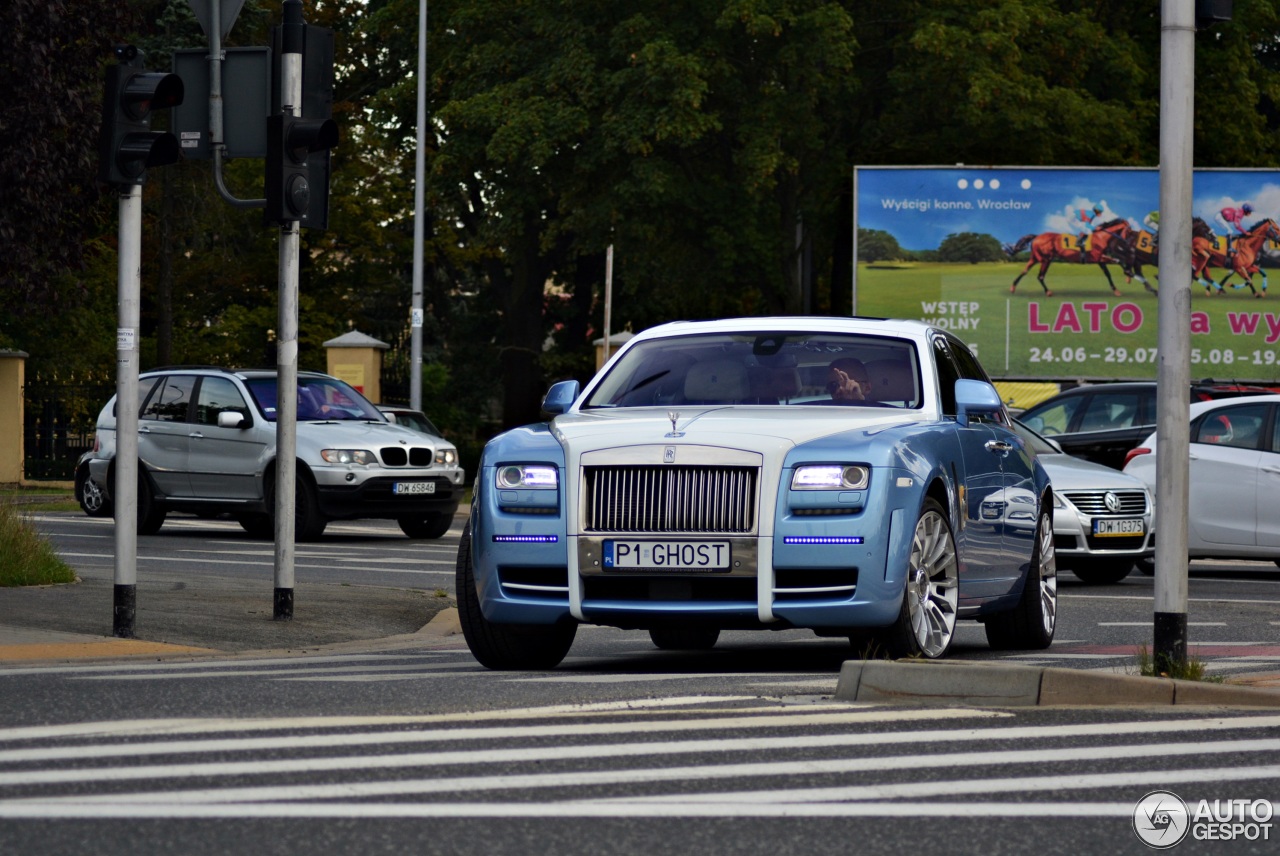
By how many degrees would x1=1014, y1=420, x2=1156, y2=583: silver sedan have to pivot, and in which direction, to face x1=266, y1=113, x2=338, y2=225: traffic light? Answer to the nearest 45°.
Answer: approximately 90° to its right

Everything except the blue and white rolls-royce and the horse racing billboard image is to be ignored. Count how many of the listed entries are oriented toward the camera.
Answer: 2

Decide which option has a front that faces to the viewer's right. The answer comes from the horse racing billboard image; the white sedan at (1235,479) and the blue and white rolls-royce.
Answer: the white sedan

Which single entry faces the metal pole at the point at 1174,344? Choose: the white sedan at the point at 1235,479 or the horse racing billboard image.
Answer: the horse racing billboard image

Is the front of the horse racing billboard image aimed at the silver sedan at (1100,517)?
yes

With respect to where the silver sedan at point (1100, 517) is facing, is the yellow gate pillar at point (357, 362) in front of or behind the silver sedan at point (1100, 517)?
behind

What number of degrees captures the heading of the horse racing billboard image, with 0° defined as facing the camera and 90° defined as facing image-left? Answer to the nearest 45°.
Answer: approximately 0°
